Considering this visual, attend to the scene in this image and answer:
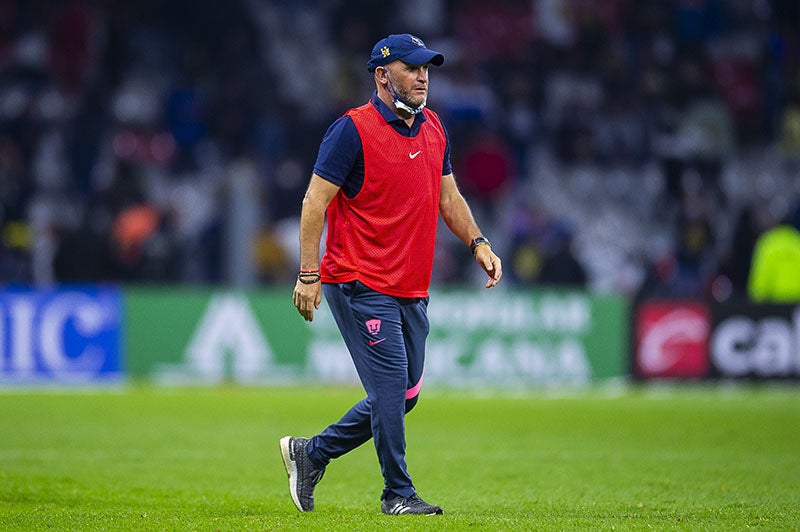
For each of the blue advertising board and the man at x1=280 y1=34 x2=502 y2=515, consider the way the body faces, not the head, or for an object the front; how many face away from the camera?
0

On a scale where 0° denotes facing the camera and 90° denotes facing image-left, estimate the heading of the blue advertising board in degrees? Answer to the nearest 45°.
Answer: approximately 0°

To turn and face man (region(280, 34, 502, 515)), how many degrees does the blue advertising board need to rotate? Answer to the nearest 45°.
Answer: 0° — it already faces them

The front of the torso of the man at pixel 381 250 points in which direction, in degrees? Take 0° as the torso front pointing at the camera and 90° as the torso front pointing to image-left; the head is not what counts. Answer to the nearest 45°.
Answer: approximately 315°

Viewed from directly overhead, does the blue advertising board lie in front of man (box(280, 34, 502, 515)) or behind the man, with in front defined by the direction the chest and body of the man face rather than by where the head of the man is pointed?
behind
